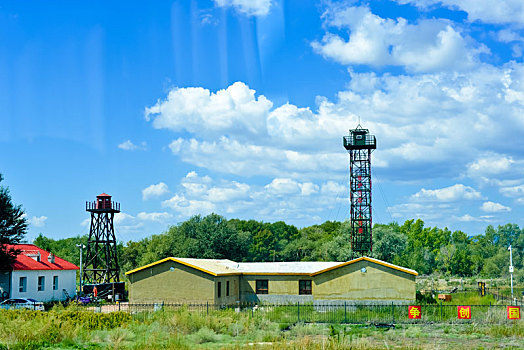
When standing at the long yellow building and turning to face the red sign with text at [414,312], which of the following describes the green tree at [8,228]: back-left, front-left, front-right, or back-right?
back-right

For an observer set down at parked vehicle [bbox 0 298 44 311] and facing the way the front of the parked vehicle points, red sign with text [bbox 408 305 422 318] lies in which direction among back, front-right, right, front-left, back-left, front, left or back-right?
back

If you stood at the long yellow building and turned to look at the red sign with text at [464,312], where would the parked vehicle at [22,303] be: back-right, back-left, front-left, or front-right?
back-right

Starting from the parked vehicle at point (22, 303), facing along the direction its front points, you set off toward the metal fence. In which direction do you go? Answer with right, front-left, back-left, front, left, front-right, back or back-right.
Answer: back
